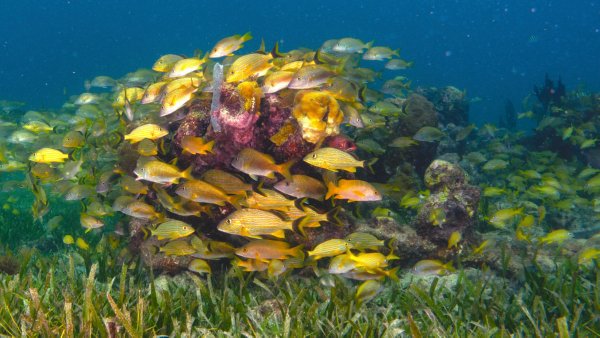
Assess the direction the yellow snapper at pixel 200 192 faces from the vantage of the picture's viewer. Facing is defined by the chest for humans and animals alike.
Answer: facing to the left of the viewer

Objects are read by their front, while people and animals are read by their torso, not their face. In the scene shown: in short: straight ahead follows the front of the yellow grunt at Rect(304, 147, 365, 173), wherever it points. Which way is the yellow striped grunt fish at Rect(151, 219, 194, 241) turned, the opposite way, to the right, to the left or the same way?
the opposite way

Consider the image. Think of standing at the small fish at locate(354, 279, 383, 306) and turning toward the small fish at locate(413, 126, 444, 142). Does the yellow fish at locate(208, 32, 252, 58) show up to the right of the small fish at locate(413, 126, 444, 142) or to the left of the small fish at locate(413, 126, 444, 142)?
left

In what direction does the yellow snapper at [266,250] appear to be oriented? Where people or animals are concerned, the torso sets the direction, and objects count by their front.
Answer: to the viewer's left

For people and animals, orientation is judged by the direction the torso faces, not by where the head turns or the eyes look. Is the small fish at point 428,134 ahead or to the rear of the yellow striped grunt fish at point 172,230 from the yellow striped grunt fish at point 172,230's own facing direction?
ahead

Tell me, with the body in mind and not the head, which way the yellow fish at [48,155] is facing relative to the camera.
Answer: to the viewer's left
